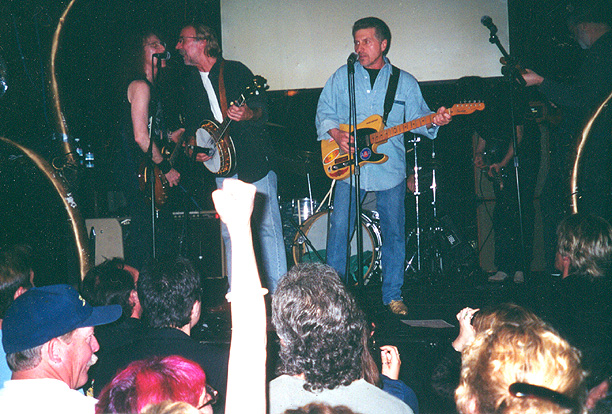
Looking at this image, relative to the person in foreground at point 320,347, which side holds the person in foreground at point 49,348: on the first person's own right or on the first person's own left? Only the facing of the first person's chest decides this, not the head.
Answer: on the first person's own left

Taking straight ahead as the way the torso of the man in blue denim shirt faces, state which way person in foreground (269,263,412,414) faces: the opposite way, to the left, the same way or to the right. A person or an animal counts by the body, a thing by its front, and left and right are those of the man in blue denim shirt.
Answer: the opposite way

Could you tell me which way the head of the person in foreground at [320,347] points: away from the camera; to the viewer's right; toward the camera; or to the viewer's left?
away from the camera

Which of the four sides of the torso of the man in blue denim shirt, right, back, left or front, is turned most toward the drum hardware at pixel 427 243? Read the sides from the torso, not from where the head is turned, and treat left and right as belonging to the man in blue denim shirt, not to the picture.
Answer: back

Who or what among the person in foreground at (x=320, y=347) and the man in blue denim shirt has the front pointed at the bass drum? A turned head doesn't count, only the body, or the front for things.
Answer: the person in foreground

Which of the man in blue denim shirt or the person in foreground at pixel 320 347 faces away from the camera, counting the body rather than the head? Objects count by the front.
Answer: the person in foreground

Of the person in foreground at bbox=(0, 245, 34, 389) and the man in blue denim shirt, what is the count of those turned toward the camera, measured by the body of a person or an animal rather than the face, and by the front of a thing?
1

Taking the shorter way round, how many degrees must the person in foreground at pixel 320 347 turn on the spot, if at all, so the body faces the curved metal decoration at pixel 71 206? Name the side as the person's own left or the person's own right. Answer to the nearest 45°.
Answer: approximately 45° to the person's own left

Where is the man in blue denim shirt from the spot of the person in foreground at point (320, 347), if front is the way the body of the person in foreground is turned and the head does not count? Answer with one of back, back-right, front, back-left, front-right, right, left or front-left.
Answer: front

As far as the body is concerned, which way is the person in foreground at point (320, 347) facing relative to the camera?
away from the camera
